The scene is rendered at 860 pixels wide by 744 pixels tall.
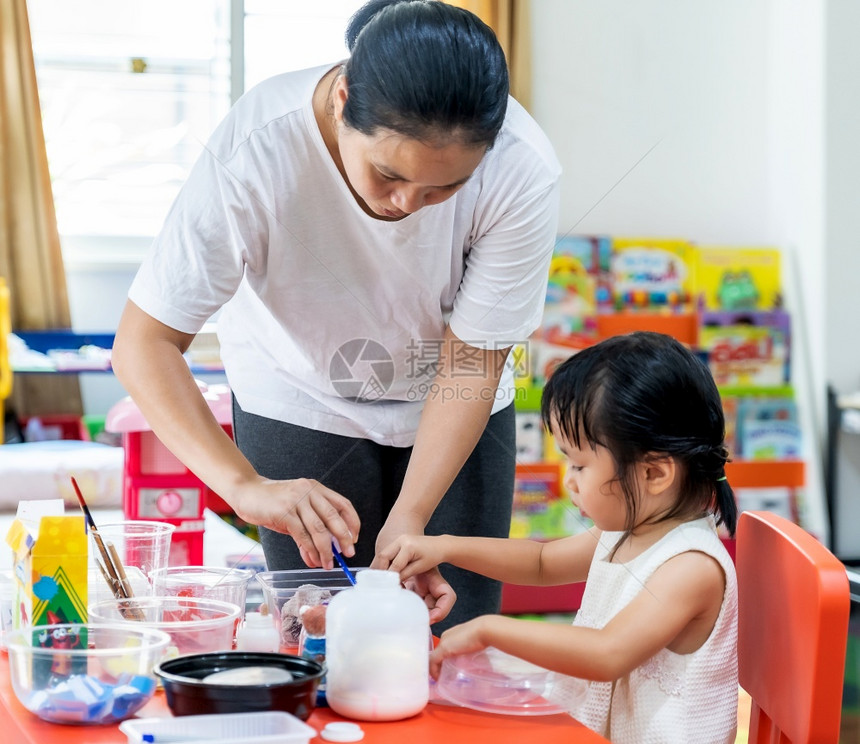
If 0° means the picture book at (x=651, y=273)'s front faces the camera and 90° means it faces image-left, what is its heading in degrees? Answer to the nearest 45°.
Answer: approximately 0°

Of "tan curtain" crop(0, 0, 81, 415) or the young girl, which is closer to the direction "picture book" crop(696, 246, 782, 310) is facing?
the young girl

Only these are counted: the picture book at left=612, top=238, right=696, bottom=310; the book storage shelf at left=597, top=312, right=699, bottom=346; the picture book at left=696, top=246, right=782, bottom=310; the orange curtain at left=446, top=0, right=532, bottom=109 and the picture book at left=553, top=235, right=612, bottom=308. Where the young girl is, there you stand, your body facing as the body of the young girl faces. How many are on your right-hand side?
5

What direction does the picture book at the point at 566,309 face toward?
toward the camera

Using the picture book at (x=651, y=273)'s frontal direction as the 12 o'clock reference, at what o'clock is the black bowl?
The black bowl is roughly at 12 o'clock from the picture book.

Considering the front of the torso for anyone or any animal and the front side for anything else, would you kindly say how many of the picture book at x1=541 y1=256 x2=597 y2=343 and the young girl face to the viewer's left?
1

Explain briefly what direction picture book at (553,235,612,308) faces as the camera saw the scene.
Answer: facing the viewer

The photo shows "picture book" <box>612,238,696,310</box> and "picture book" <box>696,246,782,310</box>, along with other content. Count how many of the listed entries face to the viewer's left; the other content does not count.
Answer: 0

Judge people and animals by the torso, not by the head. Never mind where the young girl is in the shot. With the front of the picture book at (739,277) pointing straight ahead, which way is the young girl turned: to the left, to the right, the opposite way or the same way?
to the right

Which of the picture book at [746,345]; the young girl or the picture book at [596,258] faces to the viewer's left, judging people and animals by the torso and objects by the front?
the young girl

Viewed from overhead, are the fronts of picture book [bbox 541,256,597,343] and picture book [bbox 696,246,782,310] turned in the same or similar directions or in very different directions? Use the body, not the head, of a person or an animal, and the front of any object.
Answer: same or similar directions

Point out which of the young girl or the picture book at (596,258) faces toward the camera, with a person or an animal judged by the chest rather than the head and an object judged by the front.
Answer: the picture book

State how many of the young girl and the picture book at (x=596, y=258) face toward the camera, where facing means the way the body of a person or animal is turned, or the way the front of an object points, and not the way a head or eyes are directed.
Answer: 1

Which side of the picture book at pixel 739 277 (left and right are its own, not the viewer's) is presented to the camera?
front

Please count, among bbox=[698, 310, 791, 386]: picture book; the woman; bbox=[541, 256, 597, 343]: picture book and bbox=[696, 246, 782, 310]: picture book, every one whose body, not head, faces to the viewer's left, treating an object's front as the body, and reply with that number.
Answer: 0

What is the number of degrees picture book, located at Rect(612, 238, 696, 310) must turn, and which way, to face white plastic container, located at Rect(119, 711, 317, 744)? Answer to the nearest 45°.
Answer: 0° — it already faces it

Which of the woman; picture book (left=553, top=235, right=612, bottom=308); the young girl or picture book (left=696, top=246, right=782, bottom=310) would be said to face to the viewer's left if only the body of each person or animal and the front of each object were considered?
the young girl
